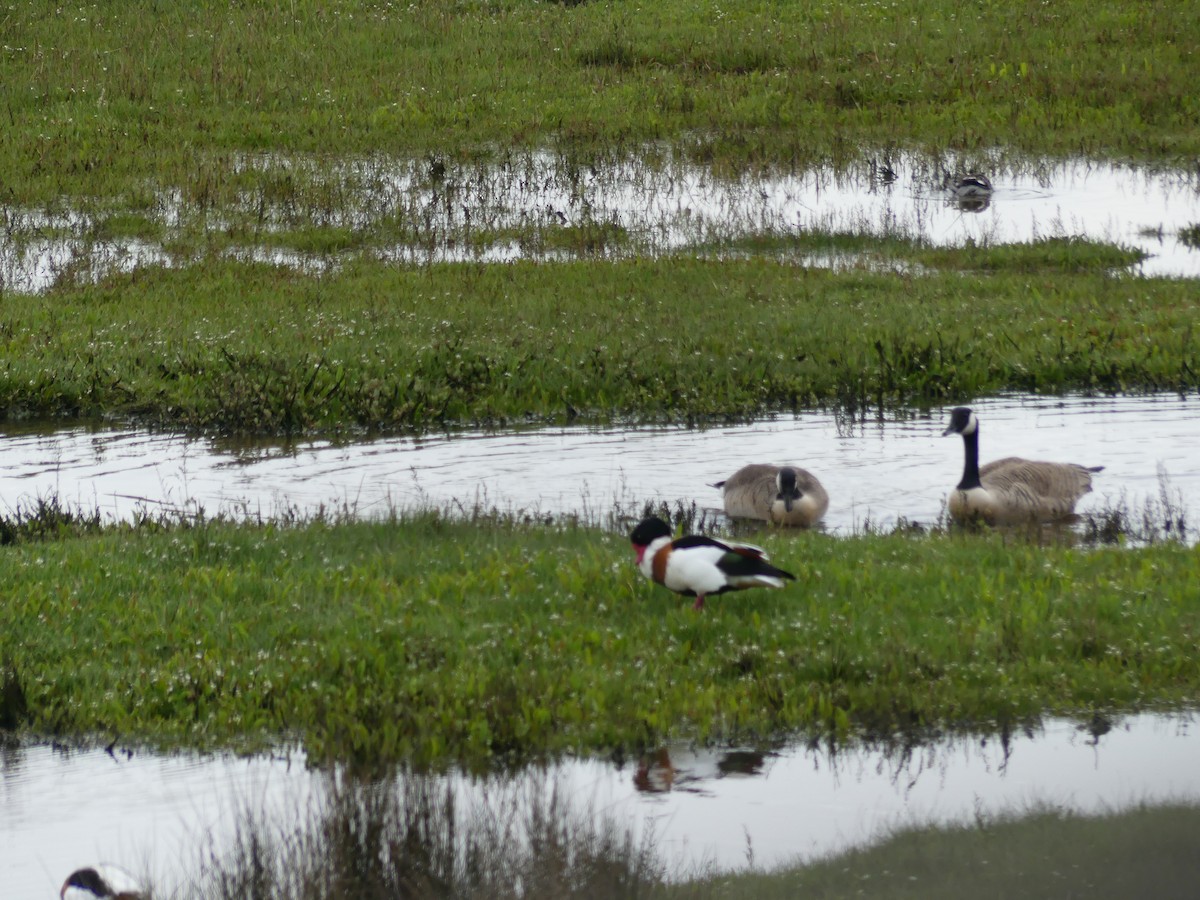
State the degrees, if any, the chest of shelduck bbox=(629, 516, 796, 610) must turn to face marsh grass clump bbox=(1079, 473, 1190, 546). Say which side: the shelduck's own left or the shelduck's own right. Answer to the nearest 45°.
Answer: approximately 135° to the shelduck's own right

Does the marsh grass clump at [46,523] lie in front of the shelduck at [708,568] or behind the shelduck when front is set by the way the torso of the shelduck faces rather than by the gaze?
in front

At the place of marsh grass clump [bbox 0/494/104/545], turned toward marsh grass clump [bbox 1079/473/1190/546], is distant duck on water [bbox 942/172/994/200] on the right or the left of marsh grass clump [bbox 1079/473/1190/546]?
left

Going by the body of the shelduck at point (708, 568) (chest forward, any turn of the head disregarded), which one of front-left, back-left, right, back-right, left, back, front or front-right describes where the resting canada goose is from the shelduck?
right

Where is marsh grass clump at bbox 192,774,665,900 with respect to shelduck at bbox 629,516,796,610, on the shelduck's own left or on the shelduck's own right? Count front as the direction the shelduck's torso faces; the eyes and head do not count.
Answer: on the shelduck's own left

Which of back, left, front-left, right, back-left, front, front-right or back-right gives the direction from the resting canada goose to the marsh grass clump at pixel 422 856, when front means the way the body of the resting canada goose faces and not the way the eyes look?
front-right

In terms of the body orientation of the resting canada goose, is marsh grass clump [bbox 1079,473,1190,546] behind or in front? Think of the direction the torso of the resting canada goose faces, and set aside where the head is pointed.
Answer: in front

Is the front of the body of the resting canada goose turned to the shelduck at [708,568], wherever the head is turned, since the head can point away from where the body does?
no

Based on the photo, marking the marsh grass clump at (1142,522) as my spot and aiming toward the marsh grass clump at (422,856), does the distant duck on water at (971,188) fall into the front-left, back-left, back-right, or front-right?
back-right

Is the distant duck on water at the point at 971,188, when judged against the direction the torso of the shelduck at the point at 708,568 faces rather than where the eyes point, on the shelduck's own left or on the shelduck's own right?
on the shelduck's own right

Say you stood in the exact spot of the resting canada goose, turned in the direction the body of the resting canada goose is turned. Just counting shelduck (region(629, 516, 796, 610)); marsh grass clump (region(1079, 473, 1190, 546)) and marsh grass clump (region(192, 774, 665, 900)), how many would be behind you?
0

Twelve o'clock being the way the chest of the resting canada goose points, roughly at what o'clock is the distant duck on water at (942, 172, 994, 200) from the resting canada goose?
The distant duck on water is roughly at 8 o'clock from the resting canada goose.

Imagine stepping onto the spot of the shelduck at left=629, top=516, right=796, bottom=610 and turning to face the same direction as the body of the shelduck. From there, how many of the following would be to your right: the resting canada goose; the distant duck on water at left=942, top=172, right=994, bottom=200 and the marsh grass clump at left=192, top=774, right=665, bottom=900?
2

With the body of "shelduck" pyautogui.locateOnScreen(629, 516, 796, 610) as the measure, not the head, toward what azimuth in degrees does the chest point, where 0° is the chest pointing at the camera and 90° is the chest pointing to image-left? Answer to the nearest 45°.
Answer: approximately 90°
